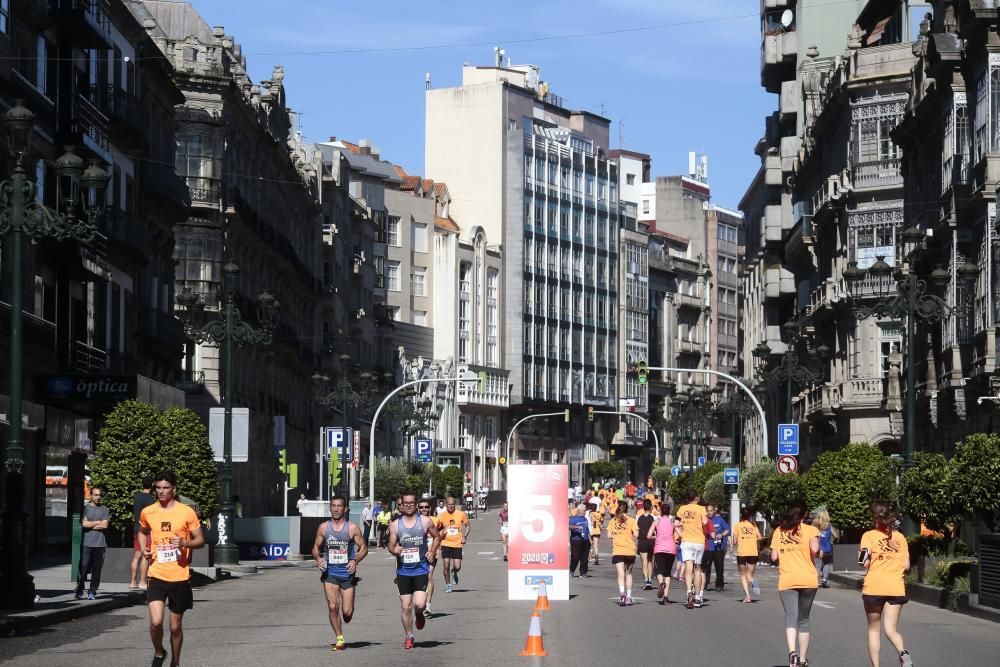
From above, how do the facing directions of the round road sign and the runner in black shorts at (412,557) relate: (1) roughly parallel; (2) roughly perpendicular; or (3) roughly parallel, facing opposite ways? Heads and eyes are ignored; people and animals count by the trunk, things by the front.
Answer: roughly parallel

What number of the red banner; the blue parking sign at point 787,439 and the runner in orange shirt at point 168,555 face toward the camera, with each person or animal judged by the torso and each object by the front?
3

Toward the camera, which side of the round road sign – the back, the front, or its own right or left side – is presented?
front

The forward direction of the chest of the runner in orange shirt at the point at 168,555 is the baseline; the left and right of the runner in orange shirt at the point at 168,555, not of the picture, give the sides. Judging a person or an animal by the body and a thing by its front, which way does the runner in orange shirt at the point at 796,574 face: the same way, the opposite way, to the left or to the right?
the opposite way

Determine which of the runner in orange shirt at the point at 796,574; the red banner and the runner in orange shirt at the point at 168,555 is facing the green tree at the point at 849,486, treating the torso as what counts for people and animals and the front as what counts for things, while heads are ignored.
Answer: the runner in orange shirt at the point at 796,574

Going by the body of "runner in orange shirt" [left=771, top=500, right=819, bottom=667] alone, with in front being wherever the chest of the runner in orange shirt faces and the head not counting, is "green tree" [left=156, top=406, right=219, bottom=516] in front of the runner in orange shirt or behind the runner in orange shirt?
in front

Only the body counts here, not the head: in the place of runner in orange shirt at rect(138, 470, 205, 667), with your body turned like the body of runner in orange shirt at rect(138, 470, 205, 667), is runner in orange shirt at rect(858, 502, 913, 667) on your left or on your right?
on your left

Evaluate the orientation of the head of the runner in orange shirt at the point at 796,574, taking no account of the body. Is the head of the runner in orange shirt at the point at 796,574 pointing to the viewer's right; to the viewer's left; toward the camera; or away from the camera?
away from the camera

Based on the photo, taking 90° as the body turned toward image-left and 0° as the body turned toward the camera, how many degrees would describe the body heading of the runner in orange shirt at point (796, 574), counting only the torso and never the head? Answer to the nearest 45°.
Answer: approximately 180°

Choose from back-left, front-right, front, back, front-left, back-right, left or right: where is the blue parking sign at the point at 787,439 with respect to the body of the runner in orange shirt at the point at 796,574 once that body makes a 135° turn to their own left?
back-right

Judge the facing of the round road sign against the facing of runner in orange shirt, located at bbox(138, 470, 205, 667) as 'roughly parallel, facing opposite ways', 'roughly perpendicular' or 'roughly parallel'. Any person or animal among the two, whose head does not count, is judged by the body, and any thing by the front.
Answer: roughly parallel

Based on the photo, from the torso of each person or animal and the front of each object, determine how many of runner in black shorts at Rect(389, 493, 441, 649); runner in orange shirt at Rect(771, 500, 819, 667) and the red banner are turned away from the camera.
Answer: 1

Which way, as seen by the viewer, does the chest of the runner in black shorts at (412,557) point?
toward the camera

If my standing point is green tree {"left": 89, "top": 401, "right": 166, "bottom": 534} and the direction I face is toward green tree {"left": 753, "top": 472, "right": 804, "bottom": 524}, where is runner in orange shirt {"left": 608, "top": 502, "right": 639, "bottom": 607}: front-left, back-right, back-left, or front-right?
front-right
